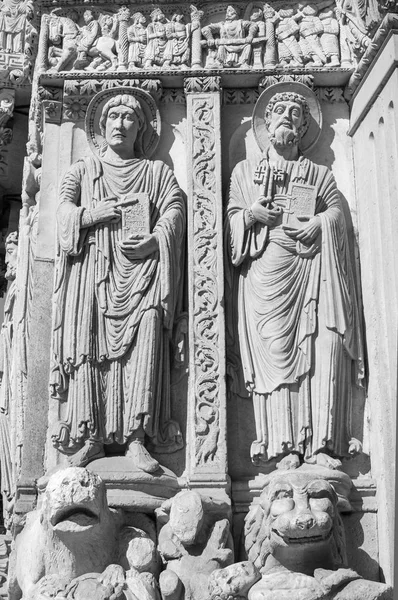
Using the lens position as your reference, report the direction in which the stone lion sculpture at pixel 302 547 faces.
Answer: facing the viewer

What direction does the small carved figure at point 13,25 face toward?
toward the camera

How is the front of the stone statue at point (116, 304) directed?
toward the camera

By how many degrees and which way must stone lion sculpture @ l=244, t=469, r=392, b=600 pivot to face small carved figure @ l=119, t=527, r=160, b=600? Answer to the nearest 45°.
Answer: approximately 90° to its right

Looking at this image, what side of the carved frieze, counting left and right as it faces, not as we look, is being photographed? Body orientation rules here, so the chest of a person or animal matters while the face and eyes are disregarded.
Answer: front
